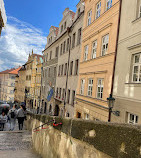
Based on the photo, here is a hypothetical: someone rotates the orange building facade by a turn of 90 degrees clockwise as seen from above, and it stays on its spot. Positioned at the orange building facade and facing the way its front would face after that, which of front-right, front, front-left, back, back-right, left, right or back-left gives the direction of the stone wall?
back-left

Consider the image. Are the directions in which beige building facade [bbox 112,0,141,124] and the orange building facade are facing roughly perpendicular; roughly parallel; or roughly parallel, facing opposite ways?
roughly parallel

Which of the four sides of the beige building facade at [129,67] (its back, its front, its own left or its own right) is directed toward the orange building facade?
right

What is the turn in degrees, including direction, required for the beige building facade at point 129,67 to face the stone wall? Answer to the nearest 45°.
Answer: approximately 45° to its left

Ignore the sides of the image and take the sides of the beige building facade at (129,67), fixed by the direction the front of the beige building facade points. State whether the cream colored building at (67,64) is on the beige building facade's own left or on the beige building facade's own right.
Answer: on the beige building facade's own right

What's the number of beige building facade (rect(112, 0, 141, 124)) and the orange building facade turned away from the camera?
0

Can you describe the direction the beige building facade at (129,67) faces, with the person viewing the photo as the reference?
facing the viewer and to the left of the viewer

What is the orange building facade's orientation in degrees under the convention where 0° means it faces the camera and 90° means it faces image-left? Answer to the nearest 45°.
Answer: approximately 45°
